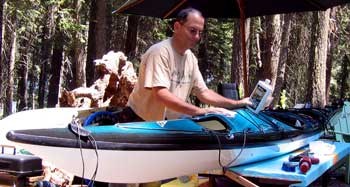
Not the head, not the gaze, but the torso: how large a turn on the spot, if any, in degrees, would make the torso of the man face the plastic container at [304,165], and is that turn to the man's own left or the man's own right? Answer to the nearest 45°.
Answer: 0° — they already face it

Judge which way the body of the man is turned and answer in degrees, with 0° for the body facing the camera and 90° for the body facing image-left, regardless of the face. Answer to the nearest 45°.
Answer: approximately 315°

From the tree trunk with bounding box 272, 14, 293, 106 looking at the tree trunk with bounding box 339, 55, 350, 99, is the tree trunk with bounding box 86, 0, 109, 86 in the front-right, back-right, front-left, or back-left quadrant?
back-left

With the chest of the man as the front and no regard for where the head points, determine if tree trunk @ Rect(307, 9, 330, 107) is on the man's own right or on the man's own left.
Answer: on the man's own left

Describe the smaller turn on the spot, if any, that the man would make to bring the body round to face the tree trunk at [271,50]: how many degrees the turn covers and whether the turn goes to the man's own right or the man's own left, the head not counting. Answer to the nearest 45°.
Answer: approximately 135° to the man's own left

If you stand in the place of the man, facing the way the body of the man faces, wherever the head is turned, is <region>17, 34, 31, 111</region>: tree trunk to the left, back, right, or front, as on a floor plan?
back

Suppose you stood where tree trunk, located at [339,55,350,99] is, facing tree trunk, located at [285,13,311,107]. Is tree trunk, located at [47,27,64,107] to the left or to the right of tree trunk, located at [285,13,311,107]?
right

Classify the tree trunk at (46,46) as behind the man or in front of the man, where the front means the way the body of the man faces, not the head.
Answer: behind
